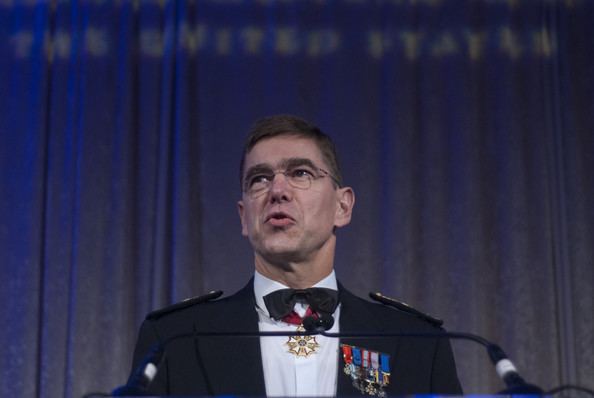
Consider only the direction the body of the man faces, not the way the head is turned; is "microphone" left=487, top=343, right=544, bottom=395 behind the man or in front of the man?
in front

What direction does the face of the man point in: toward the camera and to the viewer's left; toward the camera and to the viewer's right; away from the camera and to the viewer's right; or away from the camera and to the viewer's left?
toward the camera and to the viewer's left

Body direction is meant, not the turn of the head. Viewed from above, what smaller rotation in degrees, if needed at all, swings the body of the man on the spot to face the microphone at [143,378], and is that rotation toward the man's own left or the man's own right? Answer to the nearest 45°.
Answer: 0° — they already face it

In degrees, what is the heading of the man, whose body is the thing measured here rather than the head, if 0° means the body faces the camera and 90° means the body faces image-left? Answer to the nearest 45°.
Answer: approximately 0°
